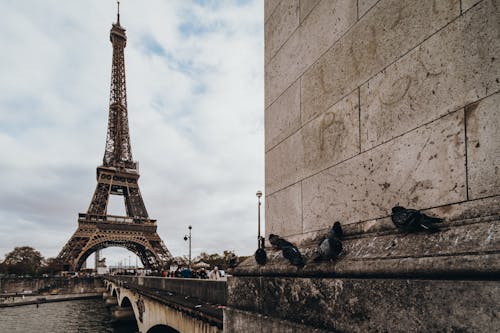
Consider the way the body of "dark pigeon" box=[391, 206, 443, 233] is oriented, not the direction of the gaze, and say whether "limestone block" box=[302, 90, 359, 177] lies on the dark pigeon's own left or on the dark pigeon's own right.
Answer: on the dark pigeon's own right

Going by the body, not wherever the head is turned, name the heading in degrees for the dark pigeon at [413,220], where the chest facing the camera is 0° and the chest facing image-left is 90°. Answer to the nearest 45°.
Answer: approximately 90°
